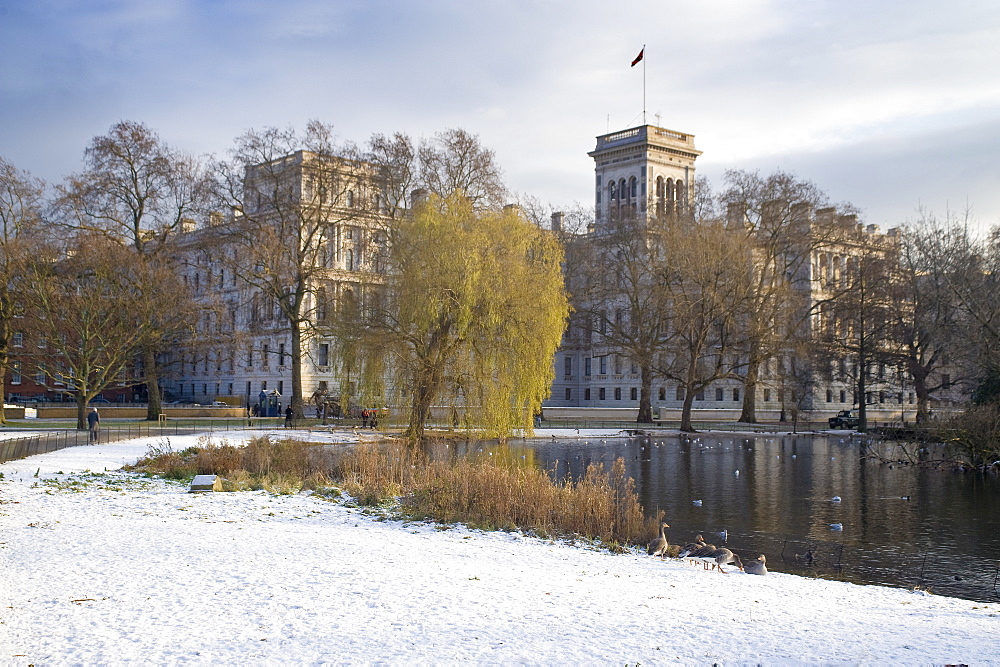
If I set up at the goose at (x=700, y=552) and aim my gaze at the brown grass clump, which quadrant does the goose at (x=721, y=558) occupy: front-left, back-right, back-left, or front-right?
back-left

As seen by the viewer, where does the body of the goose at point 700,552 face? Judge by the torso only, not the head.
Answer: to the viewer's right

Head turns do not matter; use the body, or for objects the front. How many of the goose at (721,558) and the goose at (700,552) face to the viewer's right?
2

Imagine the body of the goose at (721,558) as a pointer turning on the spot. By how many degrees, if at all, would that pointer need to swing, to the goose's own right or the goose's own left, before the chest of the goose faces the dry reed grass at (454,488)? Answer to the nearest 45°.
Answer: approximately 135° to the goose's own left

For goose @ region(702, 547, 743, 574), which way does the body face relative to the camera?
to the viewer's right

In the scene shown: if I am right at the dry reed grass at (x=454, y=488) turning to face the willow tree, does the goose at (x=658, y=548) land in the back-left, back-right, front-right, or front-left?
back-right

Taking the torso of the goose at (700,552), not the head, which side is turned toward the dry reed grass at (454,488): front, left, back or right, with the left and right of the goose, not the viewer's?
back

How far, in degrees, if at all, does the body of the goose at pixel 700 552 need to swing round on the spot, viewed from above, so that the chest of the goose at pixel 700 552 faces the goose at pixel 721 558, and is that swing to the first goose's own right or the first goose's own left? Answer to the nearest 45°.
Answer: approximately 45° to the first goose's own right

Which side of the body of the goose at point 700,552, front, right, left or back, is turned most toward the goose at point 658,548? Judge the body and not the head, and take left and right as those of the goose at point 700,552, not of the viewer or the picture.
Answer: back
